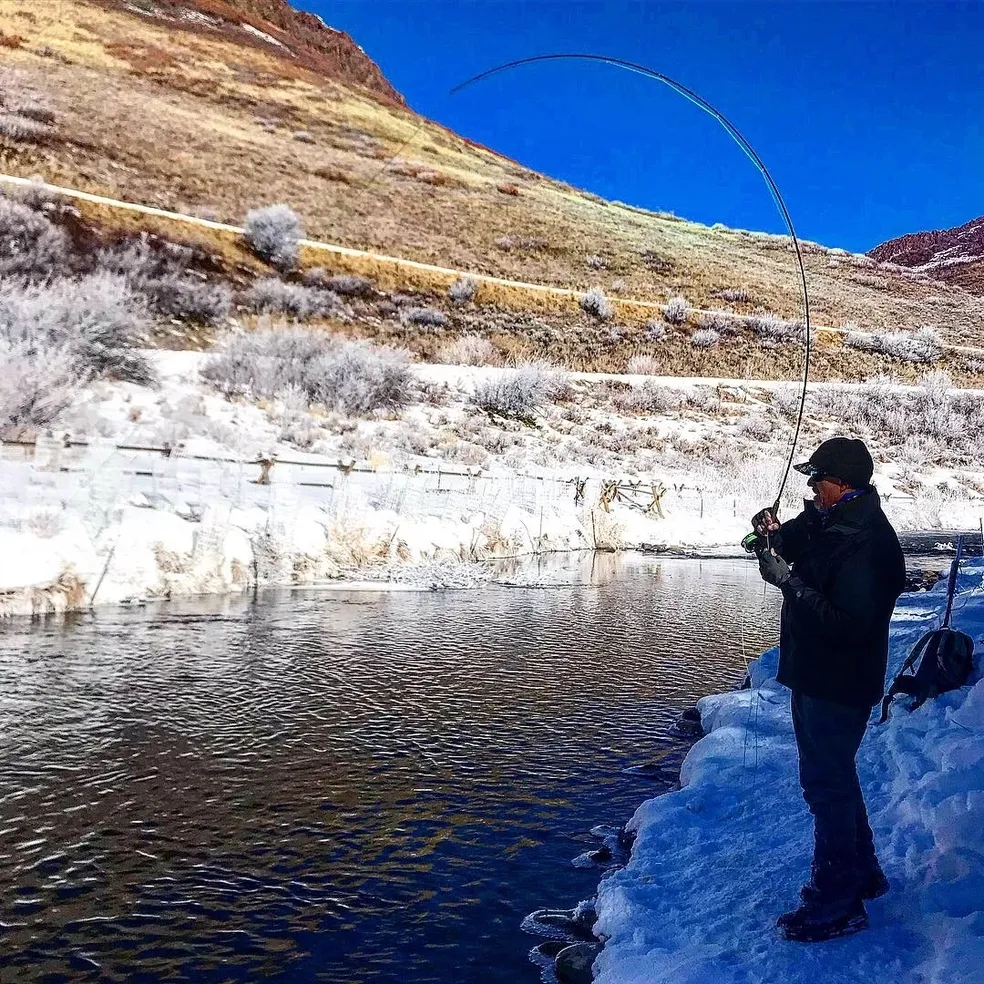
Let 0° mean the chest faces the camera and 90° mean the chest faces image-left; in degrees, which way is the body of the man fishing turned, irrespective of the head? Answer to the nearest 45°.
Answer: approximately 90°

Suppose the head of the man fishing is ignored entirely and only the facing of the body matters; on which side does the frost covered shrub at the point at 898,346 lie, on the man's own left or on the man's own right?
on the man's own right

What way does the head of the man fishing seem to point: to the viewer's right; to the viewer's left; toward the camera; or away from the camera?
to the viewer's left

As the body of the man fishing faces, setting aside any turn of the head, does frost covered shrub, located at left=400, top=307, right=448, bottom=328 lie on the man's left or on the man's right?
on the man's right

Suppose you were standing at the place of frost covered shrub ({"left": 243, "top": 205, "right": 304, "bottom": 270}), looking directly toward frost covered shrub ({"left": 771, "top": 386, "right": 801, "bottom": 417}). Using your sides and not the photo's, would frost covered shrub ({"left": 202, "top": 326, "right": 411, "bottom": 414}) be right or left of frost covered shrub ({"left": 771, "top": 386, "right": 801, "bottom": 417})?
right

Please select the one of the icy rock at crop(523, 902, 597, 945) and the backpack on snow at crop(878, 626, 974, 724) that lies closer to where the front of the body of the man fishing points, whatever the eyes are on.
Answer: the icy rock

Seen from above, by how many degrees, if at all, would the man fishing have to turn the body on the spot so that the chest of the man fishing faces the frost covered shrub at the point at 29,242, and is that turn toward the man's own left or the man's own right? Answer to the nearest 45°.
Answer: approximately 45° to the man's own right

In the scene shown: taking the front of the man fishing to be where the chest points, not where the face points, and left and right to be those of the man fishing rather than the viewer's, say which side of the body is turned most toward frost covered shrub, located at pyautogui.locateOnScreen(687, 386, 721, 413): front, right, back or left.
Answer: right

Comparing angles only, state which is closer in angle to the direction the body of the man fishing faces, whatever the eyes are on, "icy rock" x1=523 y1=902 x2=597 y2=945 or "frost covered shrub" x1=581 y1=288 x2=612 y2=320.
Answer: the icy rock
